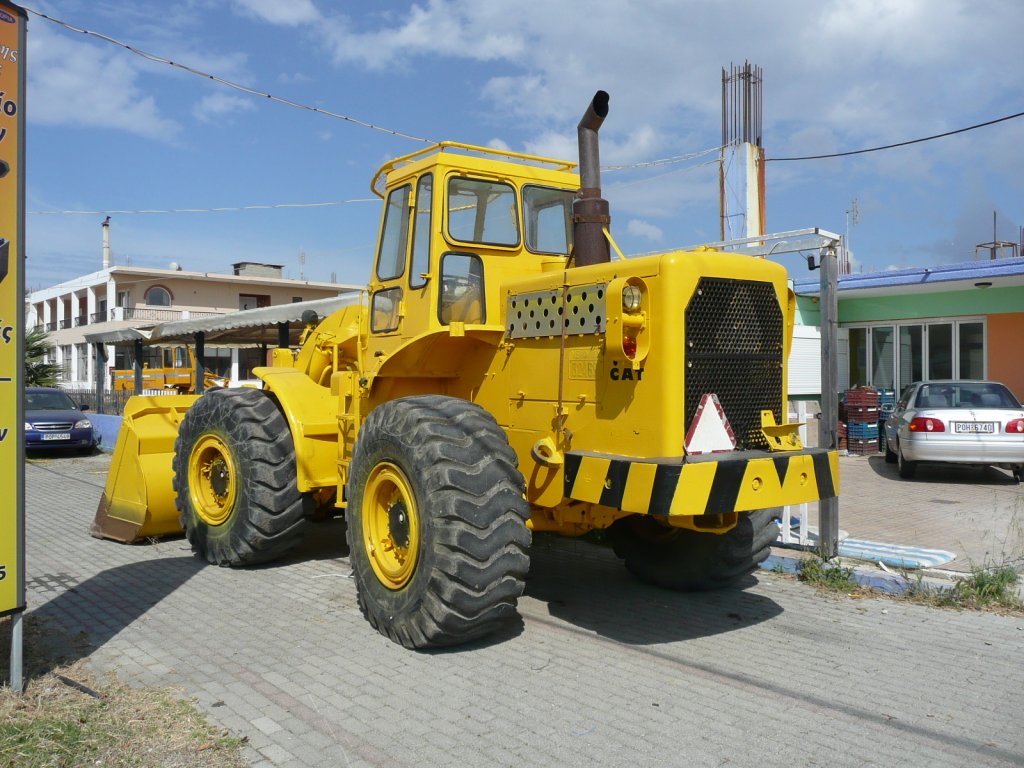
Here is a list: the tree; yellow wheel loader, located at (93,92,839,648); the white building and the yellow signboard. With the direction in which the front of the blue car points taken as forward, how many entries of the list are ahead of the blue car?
2

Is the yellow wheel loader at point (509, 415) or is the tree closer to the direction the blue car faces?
the yellow wheel loader

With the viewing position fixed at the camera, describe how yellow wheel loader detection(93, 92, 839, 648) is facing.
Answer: facing away from the viewer and to the left of the viewer

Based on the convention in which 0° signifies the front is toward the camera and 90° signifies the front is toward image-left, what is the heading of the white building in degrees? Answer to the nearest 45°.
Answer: approximately 45°

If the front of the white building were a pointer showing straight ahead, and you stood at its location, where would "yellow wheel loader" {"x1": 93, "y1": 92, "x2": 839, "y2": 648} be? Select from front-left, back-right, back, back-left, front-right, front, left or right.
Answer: front-left

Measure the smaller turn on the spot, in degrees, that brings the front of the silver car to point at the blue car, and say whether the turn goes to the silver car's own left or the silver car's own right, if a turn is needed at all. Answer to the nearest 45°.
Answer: approximately 90° to the silver car's own left

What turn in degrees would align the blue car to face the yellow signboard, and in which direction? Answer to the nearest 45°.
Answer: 0° — it already faces it

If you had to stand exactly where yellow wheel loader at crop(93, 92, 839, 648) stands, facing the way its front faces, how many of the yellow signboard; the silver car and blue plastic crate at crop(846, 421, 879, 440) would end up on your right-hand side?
2

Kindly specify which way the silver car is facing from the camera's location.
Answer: facing away from the viewer

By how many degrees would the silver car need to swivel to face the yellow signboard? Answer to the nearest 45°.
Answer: approximately 180°
